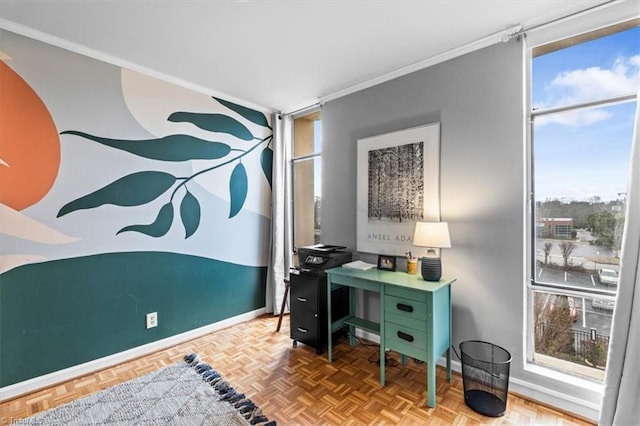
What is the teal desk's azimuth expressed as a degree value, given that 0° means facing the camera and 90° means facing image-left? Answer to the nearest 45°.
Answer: approximately 45°

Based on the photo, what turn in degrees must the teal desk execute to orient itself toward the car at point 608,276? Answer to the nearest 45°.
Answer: approximately 135° to its left

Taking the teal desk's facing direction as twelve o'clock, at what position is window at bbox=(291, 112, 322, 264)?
The window is roughly at 3 o'clock from the teal desk.

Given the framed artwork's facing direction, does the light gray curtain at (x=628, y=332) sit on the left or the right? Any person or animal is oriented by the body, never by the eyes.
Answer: on its left

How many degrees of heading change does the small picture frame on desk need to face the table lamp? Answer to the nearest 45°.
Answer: approximately 90° to its left

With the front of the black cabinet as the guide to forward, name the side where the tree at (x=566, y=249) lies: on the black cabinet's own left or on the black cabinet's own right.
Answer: on the black cabinet's own left

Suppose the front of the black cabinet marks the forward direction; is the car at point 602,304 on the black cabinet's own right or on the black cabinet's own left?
on the black cabinet's own left

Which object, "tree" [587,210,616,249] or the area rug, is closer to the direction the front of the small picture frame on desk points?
the area rug

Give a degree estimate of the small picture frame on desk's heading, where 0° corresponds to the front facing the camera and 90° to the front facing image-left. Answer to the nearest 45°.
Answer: approximately 45°

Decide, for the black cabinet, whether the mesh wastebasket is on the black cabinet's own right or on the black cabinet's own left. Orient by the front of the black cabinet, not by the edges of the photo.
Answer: on the black cabinet's own left
